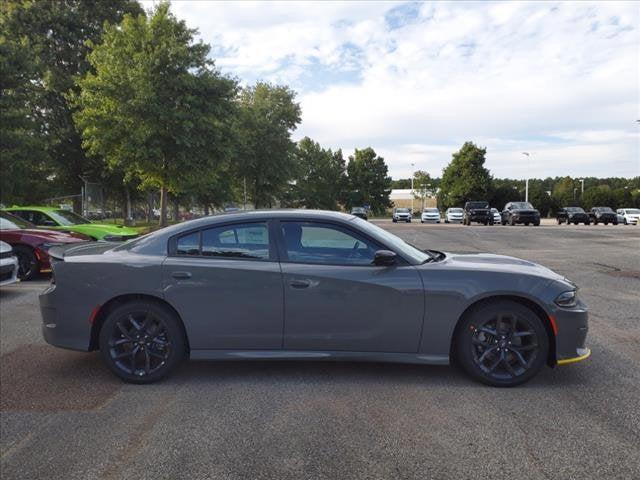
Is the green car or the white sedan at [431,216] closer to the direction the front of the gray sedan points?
the white sedan

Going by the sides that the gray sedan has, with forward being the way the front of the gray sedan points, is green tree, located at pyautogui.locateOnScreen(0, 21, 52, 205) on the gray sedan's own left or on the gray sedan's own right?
on the gray sedan's own left

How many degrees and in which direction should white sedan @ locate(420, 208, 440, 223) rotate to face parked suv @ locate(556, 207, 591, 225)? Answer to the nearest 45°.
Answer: approximately 90° to its left

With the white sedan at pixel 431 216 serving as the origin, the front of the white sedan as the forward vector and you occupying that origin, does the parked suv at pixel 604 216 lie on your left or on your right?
on your left

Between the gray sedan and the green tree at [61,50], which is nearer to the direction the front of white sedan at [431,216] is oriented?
the gray sedan

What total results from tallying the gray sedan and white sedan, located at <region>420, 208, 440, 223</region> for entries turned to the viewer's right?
1

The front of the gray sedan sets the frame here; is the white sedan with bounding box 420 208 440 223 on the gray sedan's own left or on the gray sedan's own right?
on the gray sedan's own left

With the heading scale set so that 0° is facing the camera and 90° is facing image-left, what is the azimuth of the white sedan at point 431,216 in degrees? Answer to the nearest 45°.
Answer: approximately 0°

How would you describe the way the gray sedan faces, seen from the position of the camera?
facing to the right of the viewer

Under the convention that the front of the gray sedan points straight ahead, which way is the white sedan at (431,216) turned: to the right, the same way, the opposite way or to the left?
to the right

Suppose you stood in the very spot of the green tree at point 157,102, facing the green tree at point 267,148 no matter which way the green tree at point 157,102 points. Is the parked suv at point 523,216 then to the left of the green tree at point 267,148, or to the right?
right

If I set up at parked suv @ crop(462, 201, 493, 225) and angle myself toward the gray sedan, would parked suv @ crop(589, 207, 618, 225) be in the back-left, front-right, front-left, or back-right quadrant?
back-left
